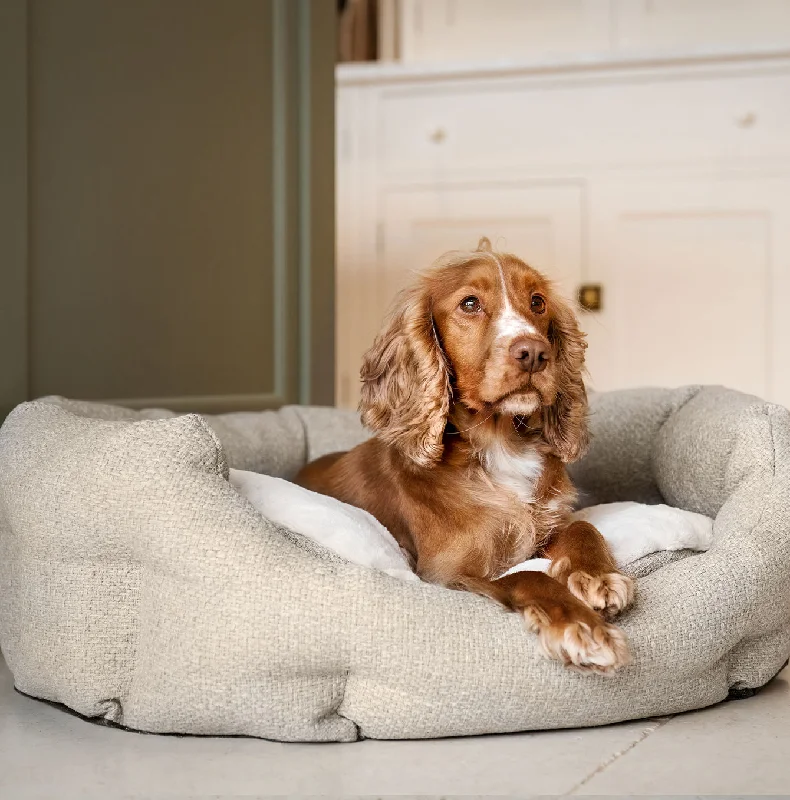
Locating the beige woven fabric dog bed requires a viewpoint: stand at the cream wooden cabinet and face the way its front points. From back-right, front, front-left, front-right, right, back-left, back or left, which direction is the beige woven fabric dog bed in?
front

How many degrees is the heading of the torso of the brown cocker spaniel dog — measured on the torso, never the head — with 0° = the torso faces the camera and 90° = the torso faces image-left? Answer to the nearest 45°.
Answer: approximately 315°

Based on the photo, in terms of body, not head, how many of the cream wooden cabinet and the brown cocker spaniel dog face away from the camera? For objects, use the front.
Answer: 0

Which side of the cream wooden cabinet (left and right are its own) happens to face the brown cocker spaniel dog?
front

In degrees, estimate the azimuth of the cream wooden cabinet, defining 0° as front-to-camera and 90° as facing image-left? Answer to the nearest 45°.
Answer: approximately 0°
